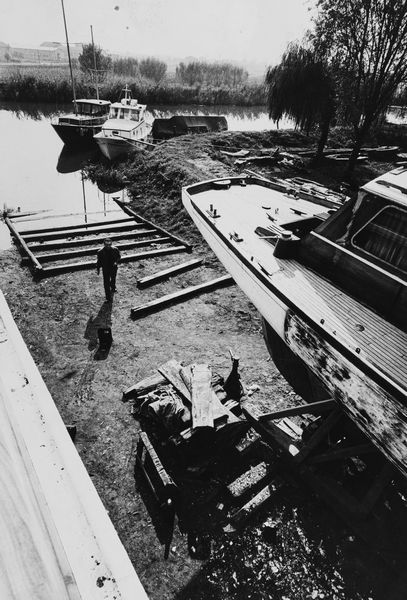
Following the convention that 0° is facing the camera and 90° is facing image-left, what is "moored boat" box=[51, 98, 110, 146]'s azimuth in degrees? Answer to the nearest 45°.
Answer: approximately 45°

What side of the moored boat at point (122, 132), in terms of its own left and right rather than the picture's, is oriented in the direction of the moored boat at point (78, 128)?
right

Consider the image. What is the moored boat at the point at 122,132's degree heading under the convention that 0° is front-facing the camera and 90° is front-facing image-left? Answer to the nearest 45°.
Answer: approximately 45°

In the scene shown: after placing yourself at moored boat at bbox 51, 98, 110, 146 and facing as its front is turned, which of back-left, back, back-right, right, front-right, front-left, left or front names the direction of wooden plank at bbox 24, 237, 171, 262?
front-left

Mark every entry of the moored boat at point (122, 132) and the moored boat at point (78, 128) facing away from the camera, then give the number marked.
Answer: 0

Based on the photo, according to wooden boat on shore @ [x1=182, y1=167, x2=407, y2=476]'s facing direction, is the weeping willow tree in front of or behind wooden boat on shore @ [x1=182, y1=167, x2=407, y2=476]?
in front

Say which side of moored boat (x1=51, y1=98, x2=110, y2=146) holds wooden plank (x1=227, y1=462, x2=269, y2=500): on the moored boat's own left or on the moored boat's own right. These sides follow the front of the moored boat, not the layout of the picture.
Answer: on the moored boat's own left

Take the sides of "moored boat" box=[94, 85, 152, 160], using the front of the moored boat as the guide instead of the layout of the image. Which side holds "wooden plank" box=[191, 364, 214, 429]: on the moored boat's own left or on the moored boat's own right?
on the moored boat's own left

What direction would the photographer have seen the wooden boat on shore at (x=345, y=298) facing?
facing away from the viewer and to the left of the viewer

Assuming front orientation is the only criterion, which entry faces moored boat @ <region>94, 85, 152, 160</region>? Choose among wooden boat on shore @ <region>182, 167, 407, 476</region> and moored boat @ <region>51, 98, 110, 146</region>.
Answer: the wooden boat on shore

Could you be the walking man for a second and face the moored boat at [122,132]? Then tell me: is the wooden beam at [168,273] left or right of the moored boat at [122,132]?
right

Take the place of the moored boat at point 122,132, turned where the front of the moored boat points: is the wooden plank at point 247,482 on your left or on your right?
on your left
